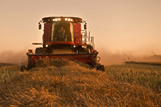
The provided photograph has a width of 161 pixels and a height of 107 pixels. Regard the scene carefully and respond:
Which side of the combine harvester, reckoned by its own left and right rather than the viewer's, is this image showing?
front
